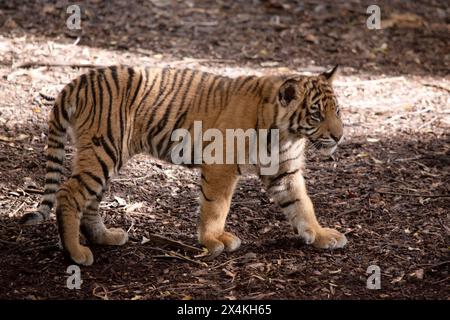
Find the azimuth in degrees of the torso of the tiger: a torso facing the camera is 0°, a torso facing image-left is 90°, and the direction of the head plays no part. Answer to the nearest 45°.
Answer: approximately 270°
